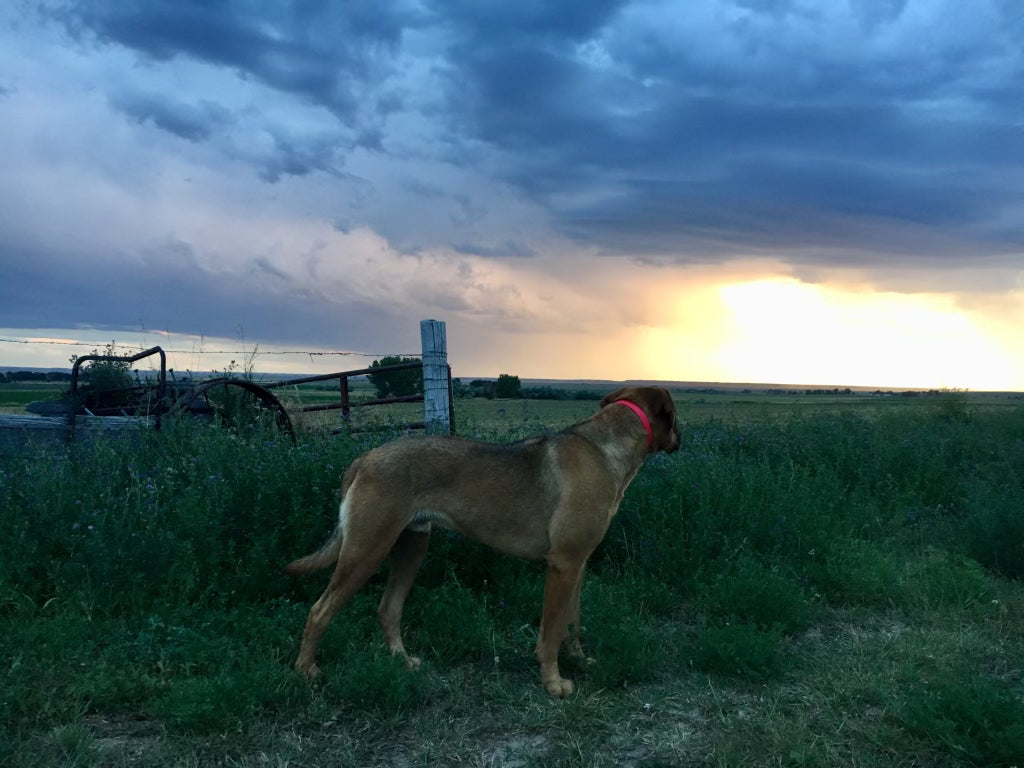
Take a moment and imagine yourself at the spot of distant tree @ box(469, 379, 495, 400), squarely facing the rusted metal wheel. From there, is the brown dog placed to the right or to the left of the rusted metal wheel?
left

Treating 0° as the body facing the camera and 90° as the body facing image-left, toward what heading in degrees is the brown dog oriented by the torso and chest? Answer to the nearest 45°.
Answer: approximately 270°

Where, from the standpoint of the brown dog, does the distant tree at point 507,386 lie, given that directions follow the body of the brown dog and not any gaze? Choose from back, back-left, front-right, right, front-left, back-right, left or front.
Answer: left

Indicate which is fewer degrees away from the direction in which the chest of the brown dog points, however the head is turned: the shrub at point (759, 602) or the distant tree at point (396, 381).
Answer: the shrub

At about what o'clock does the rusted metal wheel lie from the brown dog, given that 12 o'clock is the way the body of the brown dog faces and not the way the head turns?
The rusted metal wheel is roughly at 8 o'clock from the brown dog.

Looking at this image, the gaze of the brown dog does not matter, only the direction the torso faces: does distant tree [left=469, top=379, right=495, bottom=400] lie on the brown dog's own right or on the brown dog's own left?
on the brown dog's own left

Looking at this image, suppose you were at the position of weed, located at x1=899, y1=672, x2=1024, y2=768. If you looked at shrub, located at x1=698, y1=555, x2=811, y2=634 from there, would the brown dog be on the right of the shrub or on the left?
left

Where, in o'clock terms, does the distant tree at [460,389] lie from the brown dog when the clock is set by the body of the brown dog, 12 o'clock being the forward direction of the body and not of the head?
The distant tree is roughly at 9 o'clock from the brown dog.

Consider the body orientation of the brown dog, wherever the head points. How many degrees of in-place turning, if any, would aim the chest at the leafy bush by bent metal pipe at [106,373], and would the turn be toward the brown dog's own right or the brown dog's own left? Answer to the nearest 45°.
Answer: approximately 135° to the brown dog's own left

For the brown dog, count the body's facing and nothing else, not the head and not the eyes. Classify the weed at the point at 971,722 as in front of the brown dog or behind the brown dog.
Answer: in front

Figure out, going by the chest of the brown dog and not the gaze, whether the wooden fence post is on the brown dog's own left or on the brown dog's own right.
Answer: on the brown dog's own left

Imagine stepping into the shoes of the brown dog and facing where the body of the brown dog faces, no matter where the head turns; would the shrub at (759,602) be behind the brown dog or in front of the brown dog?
in front

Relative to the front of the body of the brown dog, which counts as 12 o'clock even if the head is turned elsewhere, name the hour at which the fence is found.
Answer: The fence is roughly at 8 o'clock from the brown dog.

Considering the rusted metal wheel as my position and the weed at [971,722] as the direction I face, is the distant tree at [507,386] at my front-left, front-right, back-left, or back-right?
back-left

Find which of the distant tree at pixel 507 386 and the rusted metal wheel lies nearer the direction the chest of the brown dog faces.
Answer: the distant tree
